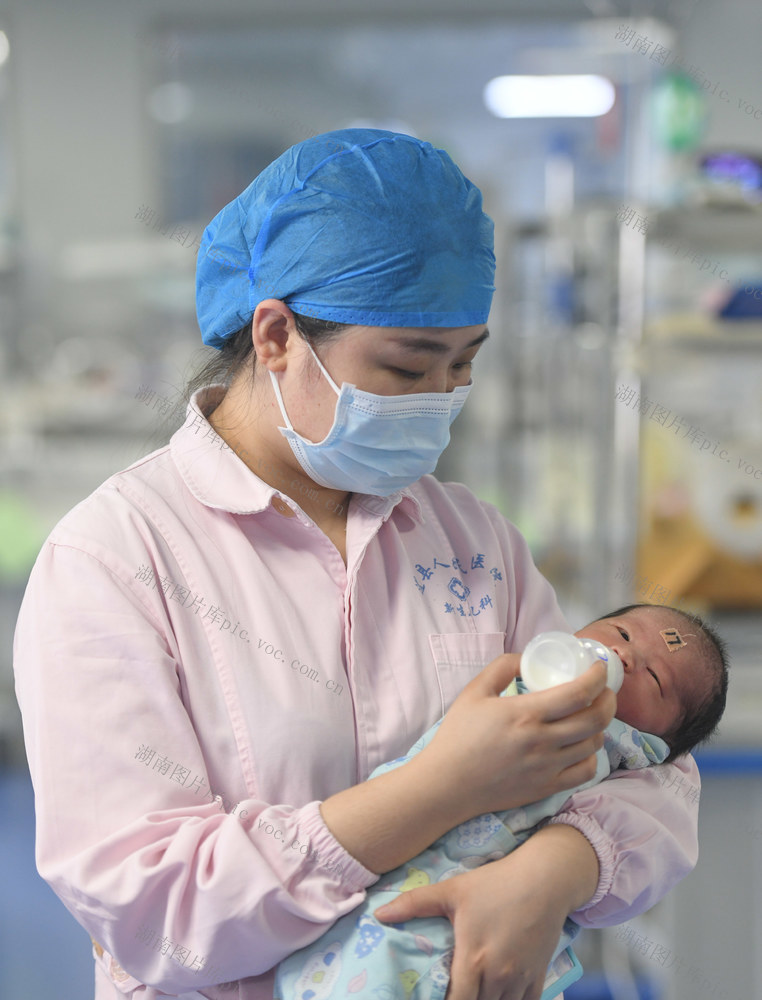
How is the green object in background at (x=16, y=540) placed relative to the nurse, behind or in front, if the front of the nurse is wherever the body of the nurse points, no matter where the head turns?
behind

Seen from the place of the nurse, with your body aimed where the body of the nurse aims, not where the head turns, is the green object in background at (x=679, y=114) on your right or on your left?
on your left

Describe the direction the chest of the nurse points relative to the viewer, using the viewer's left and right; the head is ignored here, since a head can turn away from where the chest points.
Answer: facing the viewer and to the right of the viewer
